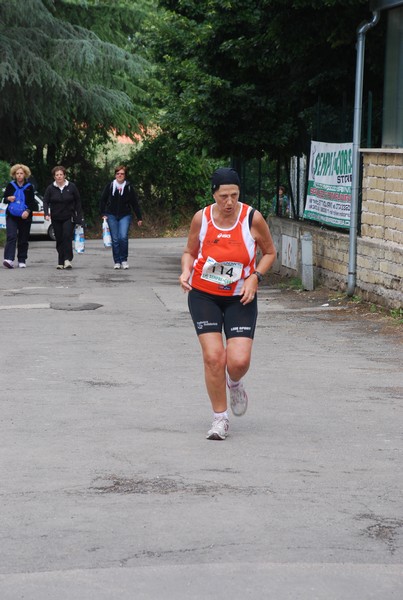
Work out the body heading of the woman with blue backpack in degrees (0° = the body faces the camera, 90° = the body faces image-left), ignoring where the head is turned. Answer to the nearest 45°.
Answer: approximately 0°

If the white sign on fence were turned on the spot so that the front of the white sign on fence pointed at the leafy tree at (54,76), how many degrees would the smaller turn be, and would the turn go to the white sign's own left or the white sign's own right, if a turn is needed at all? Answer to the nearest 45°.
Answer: approximately 90° to the white sign's own right

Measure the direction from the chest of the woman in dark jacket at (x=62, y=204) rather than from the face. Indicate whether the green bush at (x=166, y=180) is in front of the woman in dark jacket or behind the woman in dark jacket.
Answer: behind

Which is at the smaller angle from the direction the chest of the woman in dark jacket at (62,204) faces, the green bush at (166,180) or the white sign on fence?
the white sign on fence

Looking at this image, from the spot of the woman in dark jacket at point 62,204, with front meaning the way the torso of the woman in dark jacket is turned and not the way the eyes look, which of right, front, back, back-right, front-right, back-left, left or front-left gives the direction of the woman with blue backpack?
back-right

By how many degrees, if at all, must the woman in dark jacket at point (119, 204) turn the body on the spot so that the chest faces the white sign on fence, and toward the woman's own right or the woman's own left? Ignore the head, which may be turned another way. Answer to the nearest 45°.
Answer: approximately 45° to the woman's own left

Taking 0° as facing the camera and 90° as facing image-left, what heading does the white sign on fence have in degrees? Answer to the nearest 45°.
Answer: approximately 45°

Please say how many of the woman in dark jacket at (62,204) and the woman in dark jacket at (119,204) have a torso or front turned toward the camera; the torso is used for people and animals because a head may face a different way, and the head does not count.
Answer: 2

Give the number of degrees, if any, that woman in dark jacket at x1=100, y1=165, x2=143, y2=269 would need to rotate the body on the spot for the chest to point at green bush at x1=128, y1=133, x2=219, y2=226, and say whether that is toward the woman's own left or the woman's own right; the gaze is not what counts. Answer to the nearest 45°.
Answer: approximately 180°

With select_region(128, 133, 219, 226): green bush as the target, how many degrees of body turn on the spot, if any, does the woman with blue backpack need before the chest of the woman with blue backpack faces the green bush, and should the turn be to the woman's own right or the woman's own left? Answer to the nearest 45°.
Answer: approximately 180°

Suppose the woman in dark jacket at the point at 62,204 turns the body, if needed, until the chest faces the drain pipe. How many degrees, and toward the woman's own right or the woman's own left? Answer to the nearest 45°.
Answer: approximately 45° to the woman's own left

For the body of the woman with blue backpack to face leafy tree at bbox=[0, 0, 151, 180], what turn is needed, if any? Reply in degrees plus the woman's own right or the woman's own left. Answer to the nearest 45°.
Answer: approximately 180°
